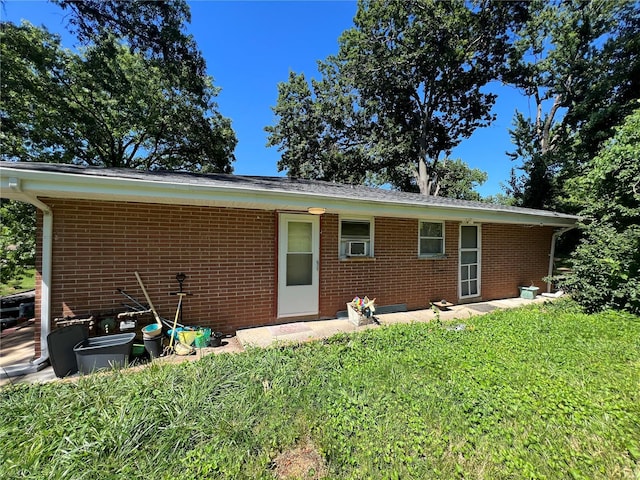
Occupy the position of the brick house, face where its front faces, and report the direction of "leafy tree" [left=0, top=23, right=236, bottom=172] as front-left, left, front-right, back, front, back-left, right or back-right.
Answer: back

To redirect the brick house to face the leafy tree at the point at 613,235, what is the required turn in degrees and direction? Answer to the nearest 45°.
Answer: approximately 45° to its left

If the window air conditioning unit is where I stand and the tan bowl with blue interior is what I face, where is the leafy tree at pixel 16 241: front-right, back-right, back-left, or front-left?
front-right

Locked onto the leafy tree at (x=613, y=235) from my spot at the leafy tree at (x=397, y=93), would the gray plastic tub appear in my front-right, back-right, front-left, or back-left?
front-right

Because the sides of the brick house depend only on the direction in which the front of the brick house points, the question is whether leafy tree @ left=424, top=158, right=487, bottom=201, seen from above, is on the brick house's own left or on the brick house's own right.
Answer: on the brick house's own left

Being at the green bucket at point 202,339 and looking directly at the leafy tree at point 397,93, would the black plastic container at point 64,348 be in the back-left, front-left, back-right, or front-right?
back-left

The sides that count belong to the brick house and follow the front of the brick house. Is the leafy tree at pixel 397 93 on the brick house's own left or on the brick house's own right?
on the brick house's own left

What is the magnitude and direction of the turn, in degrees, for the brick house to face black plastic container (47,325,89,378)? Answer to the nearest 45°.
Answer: approximately 90° to its right
